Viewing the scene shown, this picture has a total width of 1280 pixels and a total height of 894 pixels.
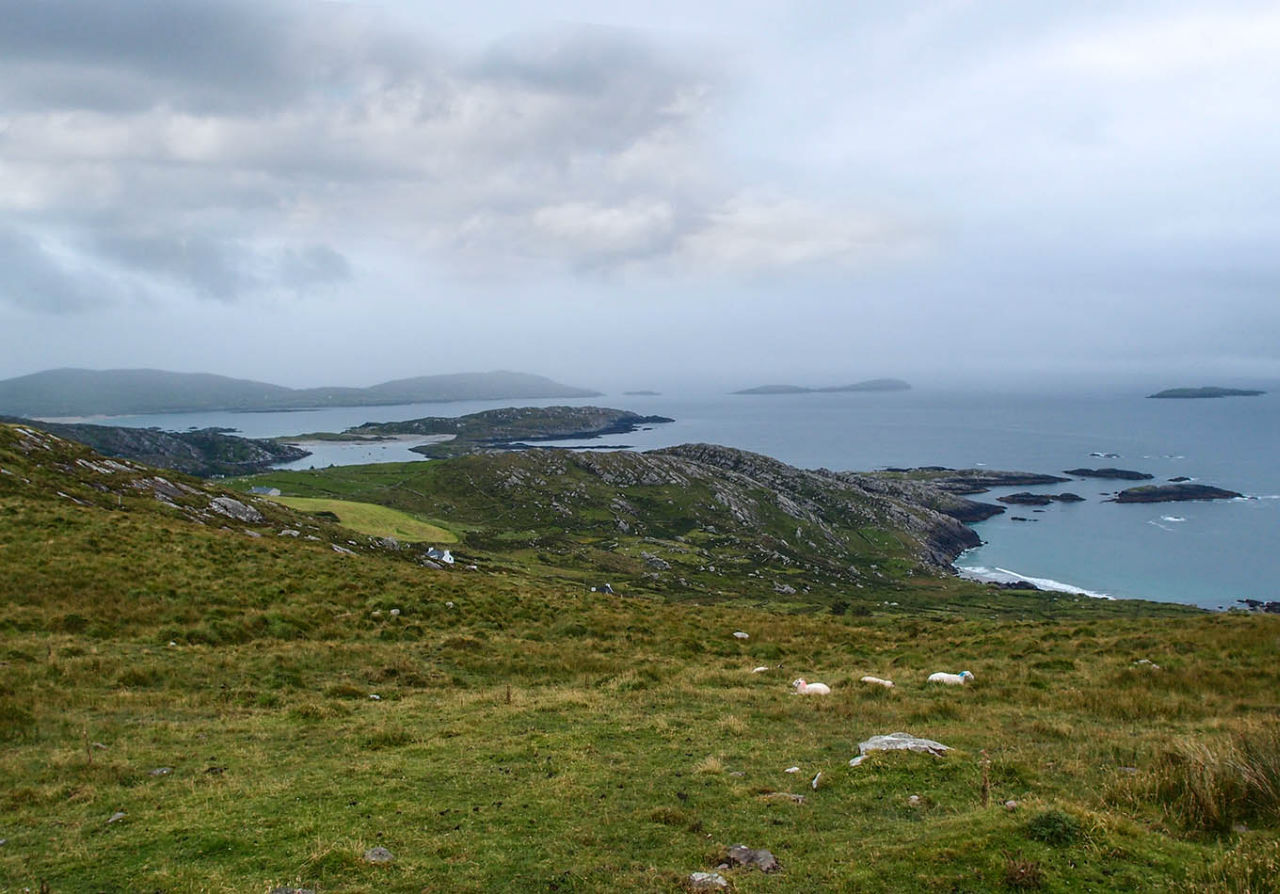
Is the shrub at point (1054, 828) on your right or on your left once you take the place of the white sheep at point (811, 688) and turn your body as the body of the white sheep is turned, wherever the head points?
on your left

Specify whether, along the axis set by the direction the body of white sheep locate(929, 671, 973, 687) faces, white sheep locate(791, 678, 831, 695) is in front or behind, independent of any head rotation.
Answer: behind

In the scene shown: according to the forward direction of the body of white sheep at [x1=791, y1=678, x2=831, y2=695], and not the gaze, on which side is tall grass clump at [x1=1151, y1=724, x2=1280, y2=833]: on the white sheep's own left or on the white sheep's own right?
on the white sheep's own left

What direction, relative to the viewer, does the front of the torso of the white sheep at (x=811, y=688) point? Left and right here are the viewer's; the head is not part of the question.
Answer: facing to the left of the viewer

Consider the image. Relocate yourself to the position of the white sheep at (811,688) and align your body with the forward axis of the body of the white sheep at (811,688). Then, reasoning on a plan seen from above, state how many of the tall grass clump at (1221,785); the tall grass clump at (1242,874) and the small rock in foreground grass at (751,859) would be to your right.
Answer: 0

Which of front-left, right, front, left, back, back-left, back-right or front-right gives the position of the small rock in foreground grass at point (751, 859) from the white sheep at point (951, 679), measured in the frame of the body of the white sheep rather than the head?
right

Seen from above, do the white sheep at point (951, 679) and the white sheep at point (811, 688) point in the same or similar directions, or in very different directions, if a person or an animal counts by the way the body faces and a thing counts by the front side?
very different directions

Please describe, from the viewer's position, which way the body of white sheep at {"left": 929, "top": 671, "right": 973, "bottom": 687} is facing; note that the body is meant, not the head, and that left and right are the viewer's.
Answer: facing to the right of the viewer

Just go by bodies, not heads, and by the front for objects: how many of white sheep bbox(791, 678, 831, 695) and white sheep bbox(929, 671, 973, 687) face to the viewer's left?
1

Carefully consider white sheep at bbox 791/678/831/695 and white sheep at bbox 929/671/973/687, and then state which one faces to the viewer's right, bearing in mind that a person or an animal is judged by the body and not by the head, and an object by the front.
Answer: white sheep at bbox 929/671/973/687
